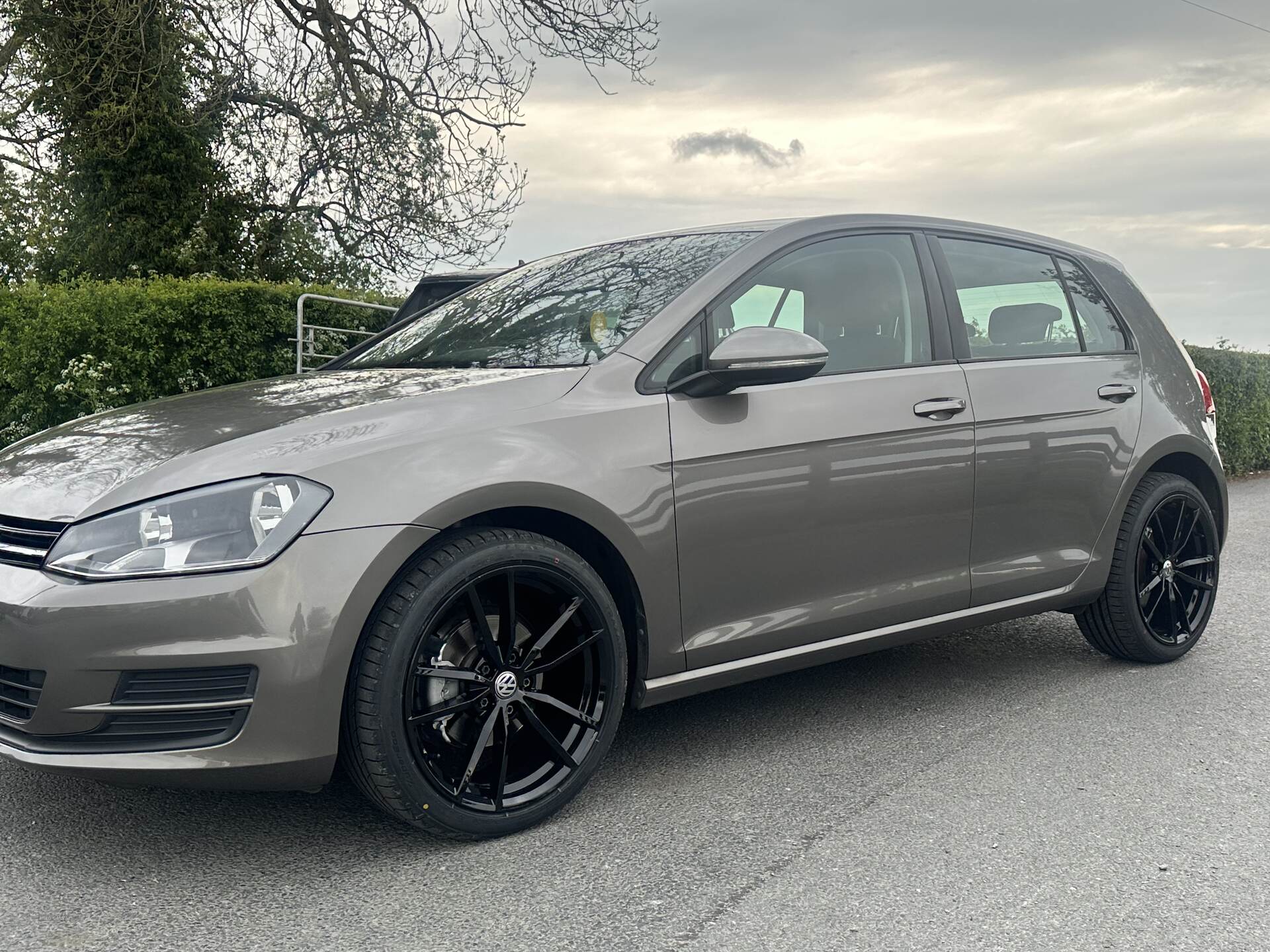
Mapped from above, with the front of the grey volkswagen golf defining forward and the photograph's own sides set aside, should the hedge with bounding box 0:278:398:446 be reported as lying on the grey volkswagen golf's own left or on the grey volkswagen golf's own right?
on the grey volkswagen golf's own right

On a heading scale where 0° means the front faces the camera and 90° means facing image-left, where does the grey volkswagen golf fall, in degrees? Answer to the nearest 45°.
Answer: approximately 45°

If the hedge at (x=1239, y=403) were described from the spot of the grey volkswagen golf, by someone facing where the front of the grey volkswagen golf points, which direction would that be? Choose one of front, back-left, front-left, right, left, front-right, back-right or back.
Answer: back
